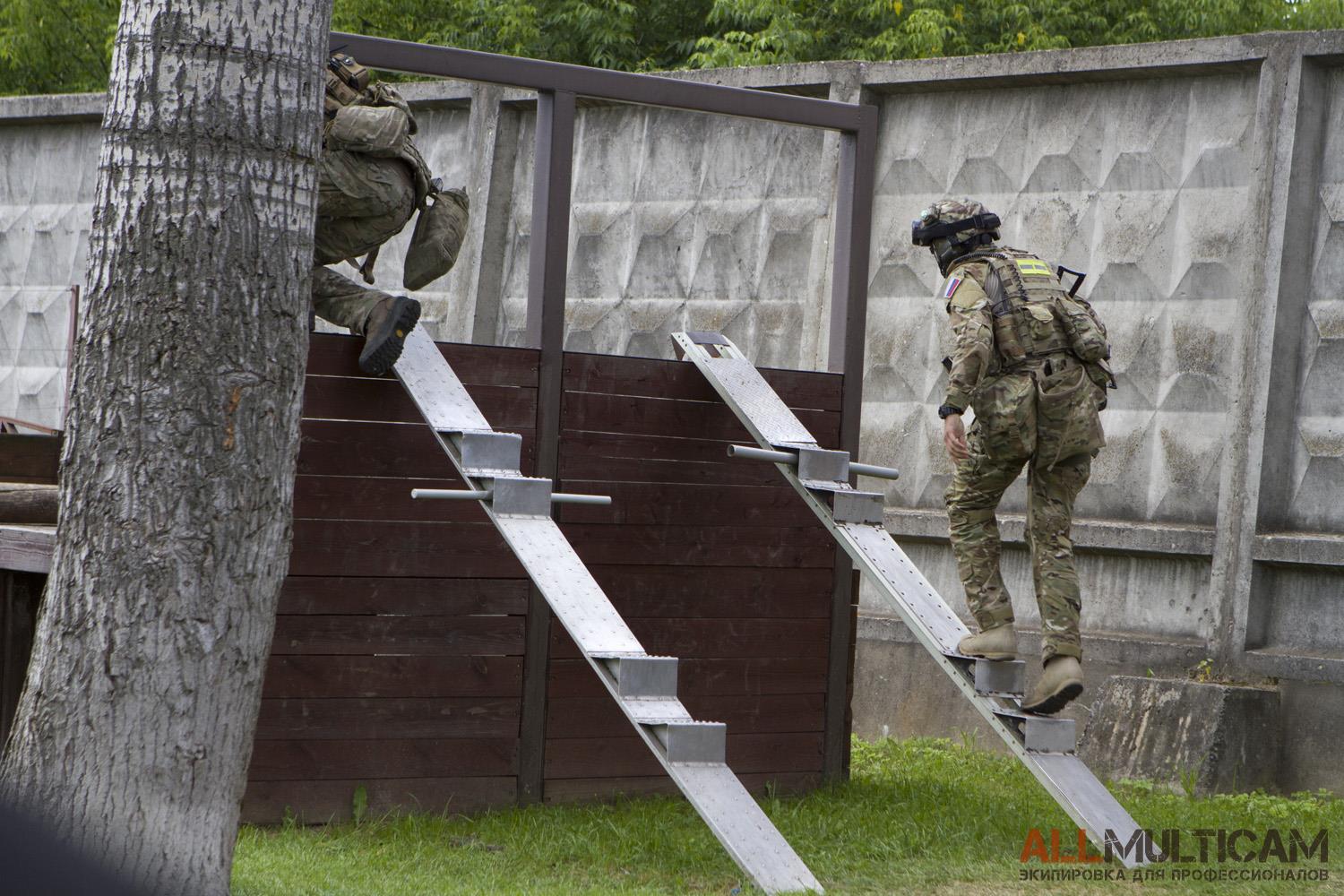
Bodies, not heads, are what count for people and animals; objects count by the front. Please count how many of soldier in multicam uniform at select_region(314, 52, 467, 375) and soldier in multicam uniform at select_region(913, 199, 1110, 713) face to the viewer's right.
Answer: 0

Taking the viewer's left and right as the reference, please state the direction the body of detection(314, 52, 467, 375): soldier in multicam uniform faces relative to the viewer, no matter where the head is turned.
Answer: facing away from the viewer and to the left of the viewer

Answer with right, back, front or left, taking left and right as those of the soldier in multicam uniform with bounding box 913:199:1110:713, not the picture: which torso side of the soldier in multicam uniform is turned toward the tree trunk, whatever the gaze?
left

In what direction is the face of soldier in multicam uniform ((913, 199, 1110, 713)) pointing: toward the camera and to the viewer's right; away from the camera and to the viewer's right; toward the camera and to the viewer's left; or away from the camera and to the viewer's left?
away from the camera and to the viewer's left

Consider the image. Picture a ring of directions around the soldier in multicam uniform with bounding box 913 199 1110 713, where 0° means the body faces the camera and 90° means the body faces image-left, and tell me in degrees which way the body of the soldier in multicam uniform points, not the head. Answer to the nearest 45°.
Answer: approximately 135°

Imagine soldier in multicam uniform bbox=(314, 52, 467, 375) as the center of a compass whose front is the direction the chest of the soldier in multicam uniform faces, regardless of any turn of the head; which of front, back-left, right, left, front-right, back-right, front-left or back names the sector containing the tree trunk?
back-left

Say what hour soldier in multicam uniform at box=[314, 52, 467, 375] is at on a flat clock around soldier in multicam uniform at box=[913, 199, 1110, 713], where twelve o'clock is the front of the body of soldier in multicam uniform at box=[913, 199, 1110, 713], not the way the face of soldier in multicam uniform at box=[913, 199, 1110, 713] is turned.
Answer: soldier in multicam uniform at box=[314, 52, 467, 375] is roughly at 10 o'clock from soldier in multicam uniform at box=[913, 199, 1110, 713].

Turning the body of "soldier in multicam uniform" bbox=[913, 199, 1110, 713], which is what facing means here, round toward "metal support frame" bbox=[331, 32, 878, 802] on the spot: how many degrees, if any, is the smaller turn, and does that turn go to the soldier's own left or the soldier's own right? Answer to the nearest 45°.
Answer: approximately 45° to the soldier's own left

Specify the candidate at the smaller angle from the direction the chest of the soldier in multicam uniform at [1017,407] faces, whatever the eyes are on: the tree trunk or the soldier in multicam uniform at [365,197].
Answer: the soldier in multicam uniform
